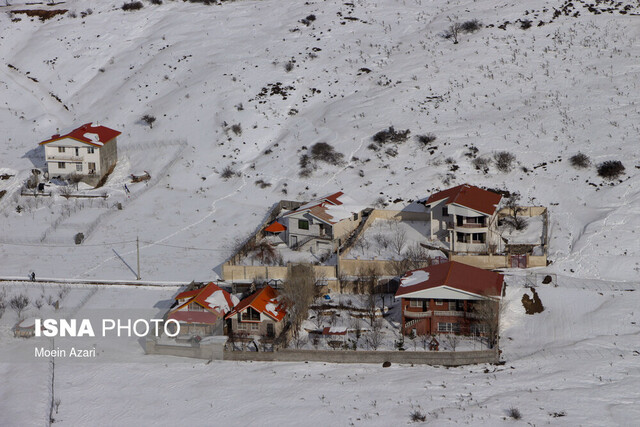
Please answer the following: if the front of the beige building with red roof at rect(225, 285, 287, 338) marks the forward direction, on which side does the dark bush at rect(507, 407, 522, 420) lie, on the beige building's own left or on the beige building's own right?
on the beige building's own left

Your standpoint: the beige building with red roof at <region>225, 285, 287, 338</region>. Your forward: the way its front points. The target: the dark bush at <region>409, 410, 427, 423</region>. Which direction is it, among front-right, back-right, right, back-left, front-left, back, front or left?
left

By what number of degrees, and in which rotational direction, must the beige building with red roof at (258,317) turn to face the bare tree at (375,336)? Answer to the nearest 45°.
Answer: approximately 135° to its left

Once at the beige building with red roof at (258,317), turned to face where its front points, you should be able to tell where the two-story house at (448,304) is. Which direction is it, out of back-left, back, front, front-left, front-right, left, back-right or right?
back-left

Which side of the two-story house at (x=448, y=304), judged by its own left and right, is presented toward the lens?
front

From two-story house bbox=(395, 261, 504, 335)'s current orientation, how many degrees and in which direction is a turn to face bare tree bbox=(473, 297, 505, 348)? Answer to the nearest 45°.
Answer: approximately 45° to its left

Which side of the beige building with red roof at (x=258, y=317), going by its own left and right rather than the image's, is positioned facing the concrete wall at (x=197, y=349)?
front

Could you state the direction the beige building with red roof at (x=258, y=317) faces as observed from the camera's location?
facing the viewer and to the left of the viewer

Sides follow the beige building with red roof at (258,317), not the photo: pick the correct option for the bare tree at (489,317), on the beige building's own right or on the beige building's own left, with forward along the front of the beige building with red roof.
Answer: on the beige building's own left

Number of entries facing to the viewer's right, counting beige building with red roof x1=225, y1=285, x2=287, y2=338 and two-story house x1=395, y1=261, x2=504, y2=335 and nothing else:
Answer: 0

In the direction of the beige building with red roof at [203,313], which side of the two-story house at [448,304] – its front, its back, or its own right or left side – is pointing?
right

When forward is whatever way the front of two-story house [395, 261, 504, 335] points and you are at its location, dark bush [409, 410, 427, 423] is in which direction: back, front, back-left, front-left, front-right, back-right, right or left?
front
